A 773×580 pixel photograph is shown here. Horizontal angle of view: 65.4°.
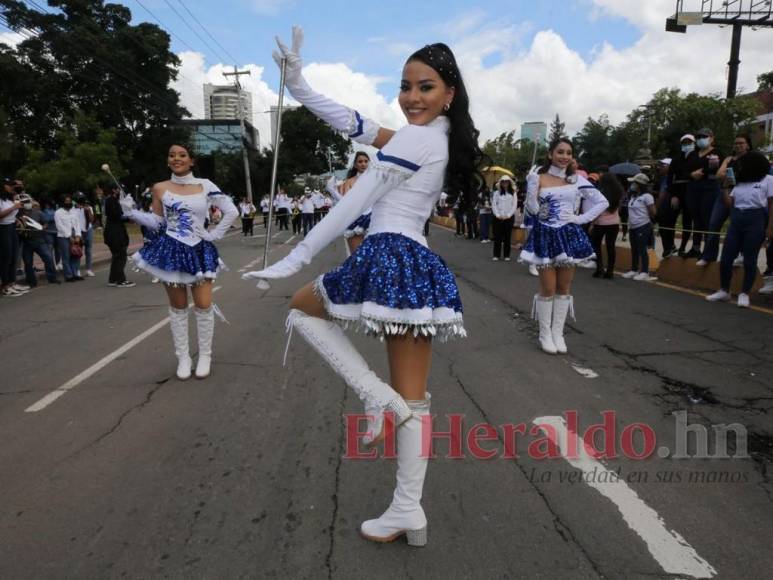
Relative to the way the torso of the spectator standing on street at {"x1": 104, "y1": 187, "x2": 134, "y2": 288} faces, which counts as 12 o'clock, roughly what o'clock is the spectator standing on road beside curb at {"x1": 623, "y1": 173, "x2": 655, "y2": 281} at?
the spectator standing on road beside curb at {"x1": 623, "y1": 173, "x2": 655, "y2": 281} is roughly at 1 o'clock from the spectator standing on street at {"x1": 104, "y1": 187, "x2": 134, "y2": 288}.

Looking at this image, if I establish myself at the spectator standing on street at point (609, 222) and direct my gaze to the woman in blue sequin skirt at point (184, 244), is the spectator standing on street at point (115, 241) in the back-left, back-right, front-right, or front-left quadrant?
front-right

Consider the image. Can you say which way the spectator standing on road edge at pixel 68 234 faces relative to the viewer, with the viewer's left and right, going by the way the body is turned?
facing the viewer and to the right of the viewer

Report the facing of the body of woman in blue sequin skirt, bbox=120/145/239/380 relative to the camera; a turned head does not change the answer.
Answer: toward the camera

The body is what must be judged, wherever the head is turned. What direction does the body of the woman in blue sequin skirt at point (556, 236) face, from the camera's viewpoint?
toward the camera

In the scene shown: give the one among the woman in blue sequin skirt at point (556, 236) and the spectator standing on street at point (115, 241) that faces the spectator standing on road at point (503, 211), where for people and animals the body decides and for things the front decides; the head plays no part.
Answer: the spectator standing on street at point (115, 241)

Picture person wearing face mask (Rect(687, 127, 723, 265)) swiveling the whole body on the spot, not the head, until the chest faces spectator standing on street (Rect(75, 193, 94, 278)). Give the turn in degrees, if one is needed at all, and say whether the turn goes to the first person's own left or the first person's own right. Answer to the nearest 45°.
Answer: approximately 45° to the first person's own right

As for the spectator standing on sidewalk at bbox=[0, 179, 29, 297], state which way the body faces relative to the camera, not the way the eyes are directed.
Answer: to the viewer's right

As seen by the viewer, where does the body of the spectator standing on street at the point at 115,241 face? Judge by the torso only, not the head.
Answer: to the viewer's right

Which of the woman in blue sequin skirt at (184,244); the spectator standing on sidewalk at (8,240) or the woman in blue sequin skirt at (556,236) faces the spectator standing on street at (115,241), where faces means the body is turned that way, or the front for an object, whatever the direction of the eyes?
the spectator standing on sidewalk at (8,240)
